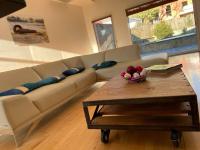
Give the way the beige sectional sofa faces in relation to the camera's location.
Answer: facing the viewer and to the right of the viewer

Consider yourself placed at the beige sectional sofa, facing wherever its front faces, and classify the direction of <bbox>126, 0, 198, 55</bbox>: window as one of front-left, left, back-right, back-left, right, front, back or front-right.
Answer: left

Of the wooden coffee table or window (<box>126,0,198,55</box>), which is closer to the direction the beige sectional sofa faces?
the wooden coffee table

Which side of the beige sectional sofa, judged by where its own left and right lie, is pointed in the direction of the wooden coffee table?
front

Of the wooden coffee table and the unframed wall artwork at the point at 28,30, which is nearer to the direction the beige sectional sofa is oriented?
the wooden coffee table

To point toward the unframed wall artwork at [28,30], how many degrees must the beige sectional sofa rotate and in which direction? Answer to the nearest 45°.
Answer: approximately 135° to its left
